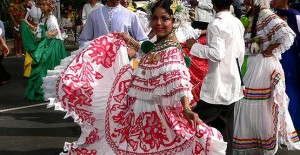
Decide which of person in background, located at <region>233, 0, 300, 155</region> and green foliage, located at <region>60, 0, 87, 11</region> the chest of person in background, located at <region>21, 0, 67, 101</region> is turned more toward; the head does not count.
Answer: the person in background

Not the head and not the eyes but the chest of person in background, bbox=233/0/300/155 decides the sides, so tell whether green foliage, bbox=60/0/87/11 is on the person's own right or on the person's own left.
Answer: on the person's own right

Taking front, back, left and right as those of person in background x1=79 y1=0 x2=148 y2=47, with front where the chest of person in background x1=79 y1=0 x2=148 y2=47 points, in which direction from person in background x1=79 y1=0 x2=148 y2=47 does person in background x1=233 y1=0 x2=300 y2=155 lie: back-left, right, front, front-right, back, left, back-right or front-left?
left

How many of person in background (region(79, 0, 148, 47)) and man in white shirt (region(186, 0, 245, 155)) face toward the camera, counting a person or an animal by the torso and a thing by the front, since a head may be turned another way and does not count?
1

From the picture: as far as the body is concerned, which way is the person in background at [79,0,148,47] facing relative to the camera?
toward the camera

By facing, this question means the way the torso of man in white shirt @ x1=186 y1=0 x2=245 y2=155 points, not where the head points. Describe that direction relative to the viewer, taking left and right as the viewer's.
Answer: facing away from the viewer and to the left of the viewer

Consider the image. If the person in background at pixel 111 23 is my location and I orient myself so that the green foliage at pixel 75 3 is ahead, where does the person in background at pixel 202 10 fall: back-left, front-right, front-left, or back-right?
front-right

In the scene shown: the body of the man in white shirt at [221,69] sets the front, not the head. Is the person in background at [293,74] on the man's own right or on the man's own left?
on the man's own right

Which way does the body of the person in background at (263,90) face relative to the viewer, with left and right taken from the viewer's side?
facing the viewer and to the left of the viewer

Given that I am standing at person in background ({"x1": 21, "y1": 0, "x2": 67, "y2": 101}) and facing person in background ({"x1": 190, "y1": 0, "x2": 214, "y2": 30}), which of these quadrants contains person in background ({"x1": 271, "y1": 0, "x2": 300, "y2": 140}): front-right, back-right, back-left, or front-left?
front-right

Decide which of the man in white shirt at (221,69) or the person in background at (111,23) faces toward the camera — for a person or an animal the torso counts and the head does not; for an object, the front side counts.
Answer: the person in background
